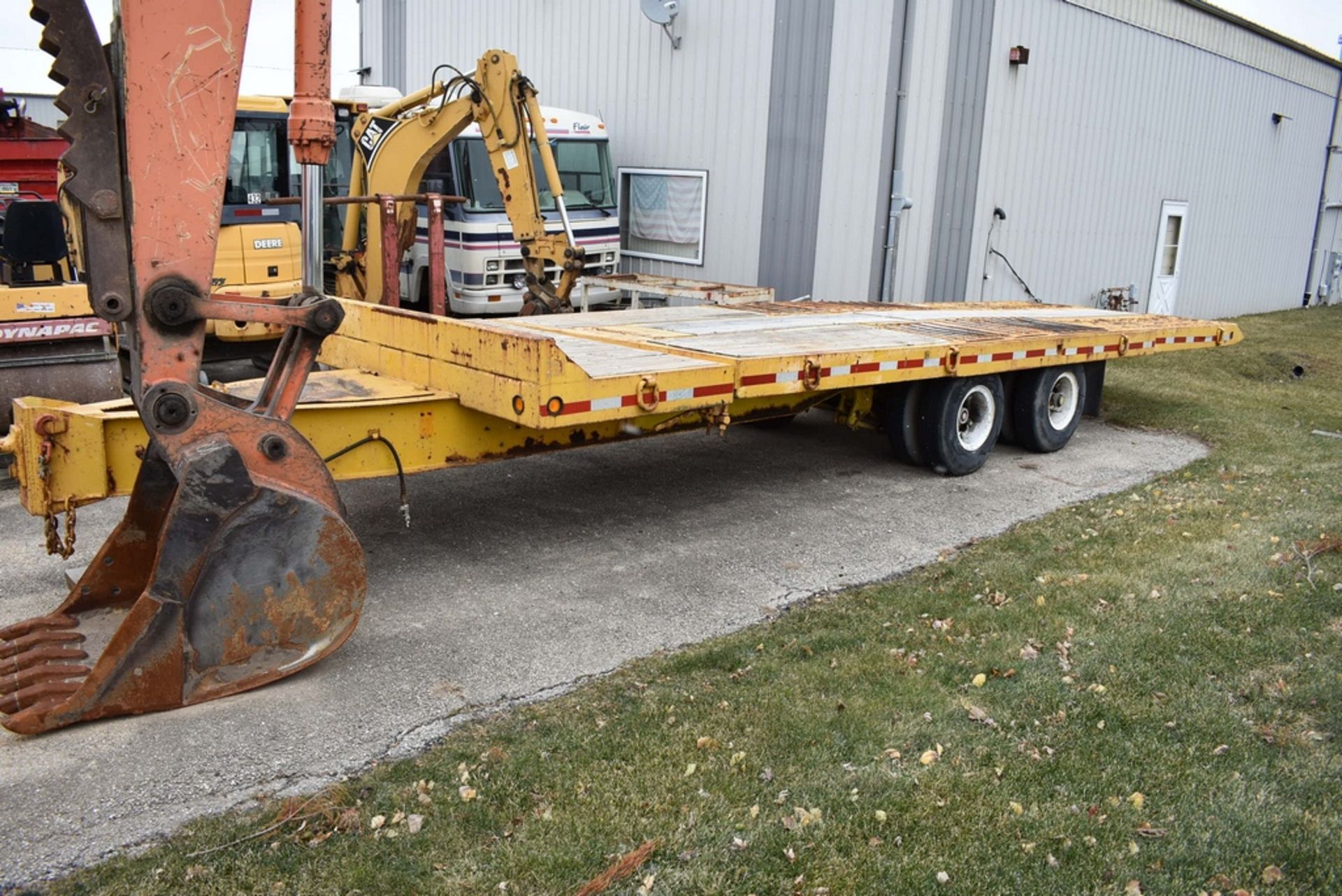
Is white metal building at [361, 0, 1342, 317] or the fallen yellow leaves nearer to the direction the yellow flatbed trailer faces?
the fallen yellow leaves

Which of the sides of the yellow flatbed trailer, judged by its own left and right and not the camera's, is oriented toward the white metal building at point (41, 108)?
right

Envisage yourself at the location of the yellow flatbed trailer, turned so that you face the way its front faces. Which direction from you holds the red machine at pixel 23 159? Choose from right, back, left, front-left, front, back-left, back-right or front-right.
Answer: right

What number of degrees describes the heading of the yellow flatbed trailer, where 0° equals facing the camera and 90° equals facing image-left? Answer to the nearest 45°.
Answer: approximately 45°

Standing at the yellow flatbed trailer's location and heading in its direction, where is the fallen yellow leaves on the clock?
The fallen yellow leaves is roughly at 10 o'clock from the yellow flatbed trailer.

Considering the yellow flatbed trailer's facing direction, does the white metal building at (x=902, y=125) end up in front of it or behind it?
behind

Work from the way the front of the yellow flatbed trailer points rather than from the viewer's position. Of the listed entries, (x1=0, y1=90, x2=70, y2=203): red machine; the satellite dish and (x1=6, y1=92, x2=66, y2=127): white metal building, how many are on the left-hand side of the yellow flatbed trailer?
0

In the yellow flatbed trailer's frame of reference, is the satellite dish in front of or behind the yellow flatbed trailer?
behind

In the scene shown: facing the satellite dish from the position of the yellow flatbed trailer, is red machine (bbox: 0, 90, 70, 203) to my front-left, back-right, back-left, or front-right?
front-left
